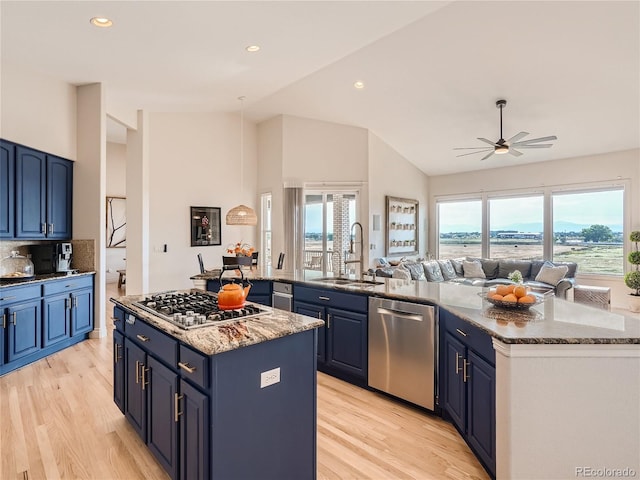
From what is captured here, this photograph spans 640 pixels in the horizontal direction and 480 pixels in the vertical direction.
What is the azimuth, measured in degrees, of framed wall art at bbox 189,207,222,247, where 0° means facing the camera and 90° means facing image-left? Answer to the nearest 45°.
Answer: approximately 0°

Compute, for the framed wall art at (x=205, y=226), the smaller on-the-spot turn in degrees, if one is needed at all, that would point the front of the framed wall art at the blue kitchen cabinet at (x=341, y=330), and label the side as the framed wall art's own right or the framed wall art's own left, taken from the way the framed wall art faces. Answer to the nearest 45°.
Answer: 0° — it already faces it

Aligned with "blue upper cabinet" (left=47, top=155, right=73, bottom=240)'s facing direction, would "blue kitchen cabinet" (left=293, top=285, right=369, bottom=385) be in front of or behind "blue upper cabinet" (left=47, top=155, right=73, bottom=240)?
in front

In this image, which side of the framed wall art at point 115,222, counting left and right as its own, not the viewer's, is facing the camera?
front

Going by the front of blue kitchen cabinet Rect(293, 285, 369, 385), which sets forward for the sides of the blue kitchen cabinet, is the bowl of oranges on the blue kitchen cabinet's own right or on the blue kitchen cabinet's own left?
on the blue kitchen cabinet's own left

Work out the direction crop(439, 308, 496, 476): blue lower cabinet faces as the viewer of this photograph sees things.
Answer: facing the viewer and to the left of the viewer

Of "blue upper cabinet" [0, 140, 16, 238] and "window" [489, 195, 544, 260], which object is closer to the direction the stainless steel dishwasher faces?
the blue upper cabinet

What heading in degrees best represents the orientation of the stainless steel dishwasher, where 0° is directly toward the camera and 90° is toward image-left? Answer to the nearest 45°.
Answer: approximately 45°

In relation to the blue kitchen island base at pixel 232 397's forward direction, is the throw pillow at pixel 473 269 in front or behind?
behind

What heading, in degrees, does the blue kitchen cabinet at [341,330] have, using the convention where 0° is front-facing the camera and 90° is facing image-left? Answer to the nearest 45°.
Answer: approximately 45°

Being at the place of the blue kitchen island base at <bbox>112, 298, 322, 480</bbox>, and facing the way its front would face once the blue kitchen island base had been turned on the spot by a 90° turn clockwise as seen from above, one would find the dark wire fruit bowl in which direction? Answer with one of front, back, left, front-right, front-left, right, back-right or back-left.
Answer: back-right

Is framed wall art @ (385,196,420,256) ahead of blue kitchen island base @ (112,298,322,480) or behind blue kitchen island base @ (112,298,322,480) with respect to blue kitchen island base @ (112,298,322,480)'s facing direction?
behind

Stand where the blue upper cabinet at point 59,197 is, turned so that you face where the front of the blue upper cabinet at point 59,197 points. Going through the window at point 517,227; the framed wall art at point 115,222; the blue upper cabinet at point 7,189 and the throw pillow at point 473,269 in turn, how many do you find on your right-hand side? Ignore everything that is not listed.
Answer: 1

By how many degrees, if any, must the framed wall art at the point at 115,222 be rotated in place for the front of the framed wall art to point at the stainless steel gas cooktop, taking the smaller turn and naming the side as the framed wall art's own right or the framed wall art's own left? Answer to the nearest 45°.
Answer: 0° — it already faces it

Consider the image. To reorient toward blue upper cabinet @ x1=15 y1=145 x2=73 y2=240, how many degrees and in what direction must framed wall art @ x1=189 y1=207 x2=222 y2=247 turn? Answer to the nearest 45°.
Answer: approximately 45° to its right

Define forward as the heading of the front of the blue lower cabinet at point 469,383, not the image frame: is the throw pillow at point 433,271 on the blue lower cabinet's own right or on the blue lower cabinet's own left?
on the blue lower cabinet's own right

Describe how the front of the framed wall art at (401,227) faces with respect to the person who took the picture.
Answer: facing the viewer and to the right of the viewer
